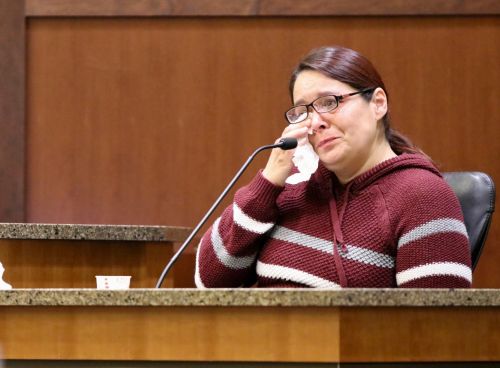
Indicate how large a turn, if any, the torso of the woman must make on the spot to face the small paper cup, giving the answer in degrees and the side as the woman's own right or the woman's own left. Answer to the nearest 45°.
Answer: approximately 45° to the woman's own right

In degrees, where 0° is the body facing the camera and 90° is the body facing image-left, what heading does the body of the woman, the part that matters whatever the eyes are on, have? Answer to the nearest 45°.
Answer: approximately 45°
